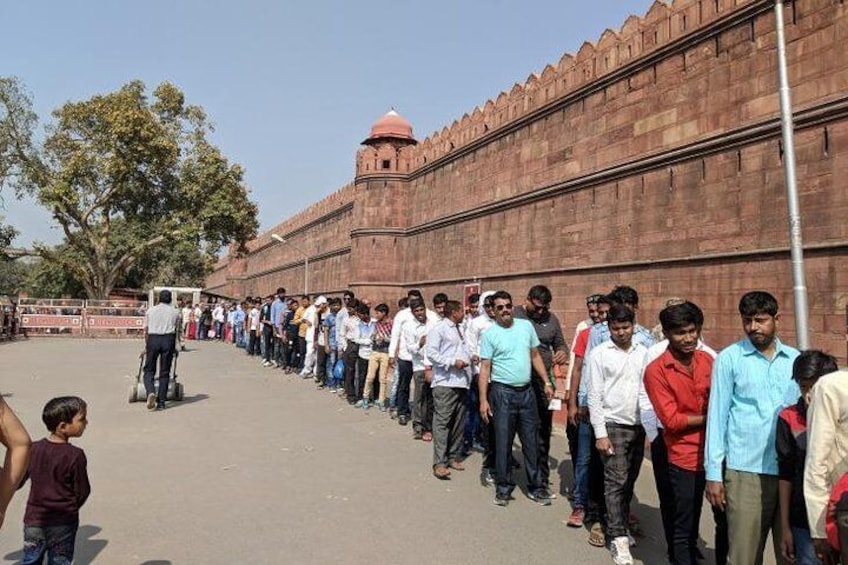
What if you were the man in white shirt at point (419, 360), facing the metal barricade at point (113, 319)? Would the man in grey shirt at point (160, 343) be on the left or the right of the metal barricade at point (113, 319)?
left

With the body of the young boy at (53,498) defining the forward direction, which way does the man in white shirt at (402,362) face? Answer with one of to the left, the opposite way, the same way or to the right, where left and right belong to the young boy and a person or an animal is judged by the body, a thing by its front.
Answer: the opposite way

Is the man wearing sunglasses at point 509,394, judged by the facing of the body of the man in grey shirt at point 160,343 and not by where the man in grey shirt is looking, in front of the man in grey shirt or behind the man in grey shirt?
behind

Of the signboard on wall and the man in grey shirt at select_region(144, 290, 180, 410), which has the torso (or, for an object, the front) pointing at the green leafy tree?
the man in grey shirt

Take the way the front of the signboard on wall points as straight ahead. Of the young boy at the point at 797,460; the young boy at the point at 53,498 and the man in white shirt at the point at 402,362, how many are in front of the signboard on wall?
3

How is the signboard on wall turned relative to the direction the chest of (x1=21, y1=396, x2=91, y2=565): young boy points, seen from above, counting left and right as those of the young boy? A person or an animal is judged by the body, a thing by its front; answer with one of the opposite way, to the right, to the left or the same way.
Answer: the opposite way

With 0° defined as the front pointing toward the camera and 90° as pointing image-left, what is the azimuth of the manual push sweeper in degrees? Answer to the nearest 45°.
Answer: approximately 180°

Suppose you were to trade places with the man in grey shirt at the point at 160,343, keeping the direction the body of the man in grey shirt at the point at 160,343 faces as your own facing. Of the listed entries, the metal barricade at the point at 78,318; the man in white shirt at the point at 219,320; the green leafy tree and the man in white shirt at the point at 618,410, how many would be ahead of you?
3

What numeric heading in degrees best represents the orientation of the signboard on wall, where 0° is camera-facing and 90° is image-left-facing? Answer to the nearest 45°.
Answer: approximately 0°

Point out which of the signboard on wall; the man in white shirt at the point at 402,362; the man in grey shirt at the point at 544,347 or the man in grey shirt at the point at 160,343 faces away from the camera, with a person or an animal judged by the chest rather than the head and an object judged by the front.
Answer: the man in grey shirt at the point at 160,343
